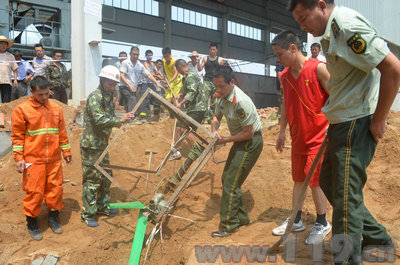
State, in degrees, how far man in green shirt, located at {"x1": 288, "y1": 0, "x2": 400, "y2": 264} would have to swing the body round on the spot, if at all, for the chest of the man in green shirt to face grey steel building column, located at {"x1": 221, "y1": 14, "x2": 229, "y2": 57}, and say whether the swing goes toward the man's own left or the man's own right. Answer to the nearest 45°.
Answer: approximately 90° to the man's own right

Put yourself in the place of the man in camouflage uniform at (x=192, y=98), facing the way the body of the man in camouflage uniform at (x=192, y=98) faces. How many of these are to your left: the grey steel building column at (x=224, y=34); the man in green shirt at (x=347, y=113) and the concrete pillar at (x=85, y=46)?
1

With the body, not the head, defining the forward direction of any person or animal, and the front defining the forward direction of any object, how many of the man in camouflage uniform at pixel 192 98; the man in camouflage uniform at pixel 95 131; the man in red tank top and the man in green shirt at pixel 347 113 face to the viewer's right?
1

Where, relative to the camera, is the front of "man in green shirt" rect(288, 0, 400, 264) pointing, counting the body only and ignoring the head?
to the viewer's left

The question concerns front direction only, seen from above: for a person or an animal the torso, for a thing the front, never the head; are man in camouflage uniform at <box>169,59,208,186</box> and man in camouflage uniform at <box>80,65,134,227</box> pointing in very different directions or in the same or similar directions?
very different directions

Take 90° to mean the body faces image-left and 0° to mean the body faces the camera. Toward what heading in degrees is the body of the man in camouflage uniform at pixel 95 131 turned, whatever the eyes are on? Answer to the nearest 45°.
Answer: approximately 270°

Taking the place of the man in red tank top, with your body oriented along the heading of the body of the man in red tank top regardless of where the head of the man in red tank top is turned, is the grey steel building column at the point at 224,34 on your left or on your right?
on your right

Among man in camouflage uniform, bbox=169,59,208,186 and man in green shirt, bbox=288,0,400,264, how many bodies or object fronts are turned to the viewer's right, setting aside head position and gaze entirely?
0

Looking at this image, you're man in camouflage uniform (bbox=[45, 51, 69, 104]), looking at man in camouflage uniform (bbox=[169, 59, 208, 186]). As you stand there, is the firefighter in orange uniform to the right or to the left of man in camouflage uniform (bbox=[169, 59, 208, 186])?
right
